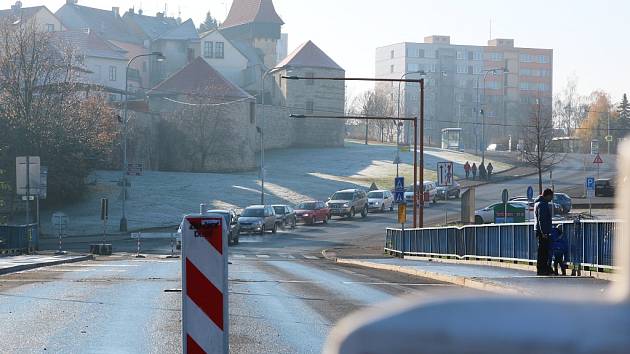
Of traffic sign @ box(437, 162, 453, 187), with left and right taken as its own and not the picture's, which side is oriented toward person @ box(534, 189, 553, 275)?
front

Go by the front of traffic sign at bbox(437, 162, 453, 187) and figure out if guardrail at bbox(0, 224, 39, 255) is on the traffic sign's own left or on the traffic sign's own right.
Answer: on the traffic sign's own right

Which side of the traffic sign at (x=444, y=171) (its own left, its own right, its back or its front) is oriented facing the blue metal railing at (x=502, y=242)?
front

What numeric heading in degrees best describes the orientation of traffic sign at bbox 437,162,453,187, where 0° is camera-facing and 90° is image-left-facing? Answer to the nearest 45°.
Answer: approximately 0°

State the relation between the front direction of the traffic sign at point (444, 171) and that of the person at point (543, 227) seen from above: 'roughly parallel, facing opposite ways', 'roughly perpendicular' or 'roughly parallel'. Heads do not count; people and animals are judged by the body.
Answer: roughly perpendicular
